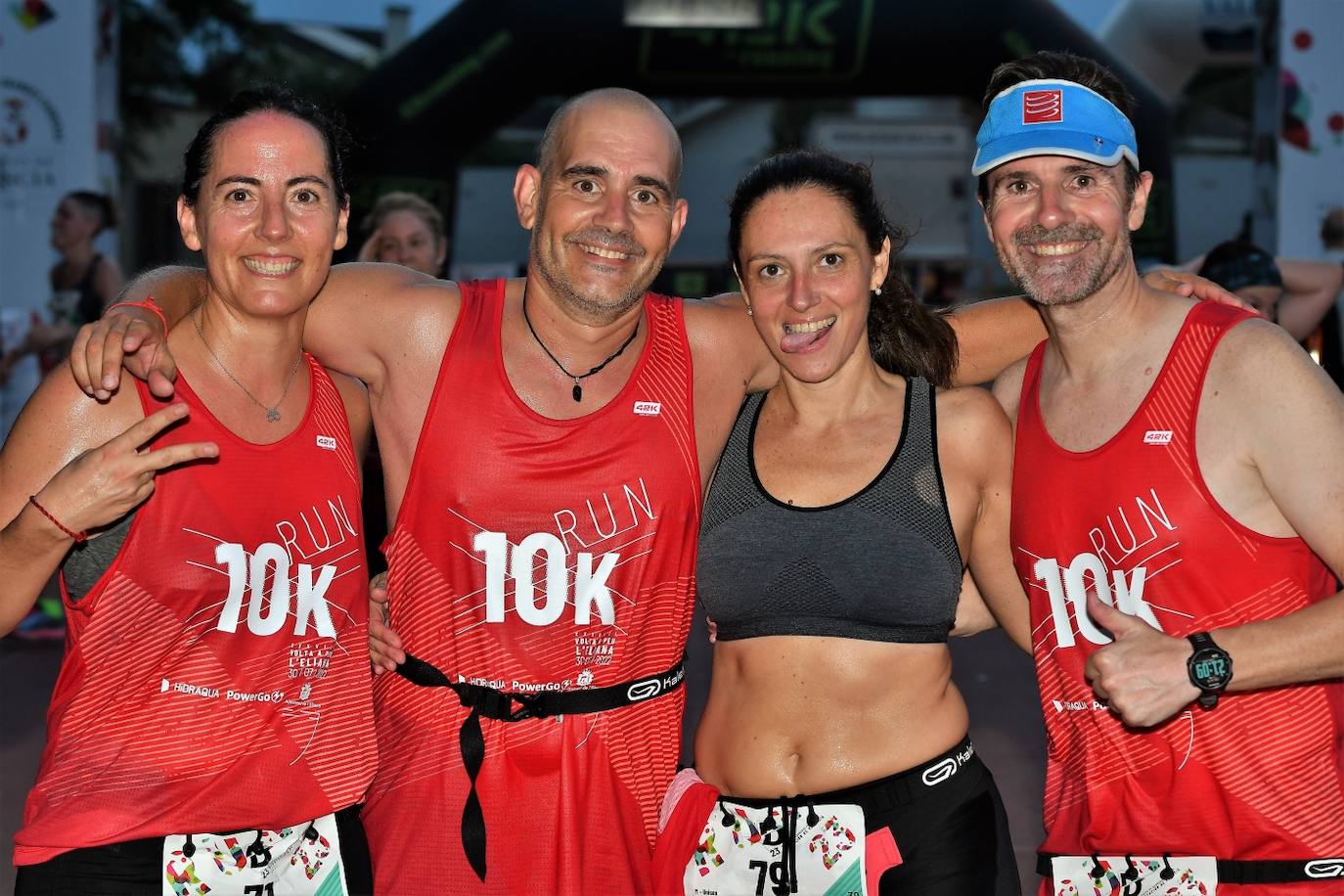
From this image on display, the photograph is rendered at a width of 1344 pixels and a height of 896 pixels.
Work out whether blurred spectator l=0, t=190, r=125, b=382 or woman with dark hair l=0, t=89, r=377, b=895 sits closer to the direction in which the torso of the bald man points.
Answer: the woman with dark hair

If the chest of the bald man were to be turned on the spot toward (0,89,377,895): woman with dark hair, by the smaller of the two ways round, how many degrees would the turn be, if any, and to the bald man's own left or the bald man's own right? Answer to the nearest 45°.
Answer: approximately 45° to the bald man's own right

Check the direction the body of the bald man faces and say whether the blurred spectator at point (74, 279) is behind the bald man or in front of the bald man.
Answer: behind

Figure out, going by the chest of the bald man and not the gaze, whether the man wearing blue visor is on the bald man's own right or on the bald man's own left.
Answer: on the bald man's own left

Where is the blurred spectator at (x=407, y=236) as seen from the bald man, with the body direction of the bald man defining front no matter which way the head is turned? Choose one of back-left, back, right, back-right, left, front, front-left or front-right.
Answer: back

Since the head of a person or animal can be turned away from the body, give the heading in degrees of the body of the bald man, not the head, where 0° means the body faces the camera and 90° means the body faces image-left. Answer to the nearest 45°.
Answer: approximately 0°

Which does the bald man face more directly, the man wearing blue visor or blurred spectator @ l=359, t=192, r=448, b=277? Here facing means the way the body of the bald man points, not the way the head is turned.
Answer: the man wearing blue visor
